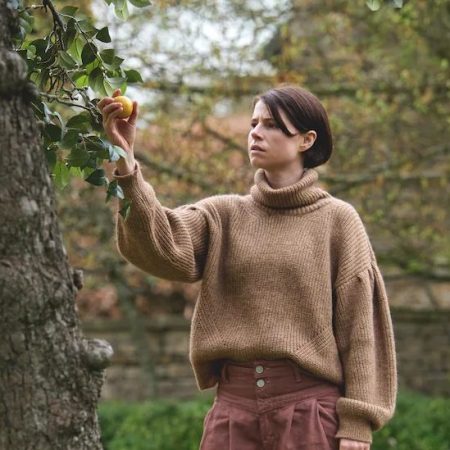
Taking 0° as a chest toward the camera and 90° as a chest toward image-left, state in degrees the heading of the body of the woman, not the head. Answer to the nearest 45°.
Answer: approximately 45°
